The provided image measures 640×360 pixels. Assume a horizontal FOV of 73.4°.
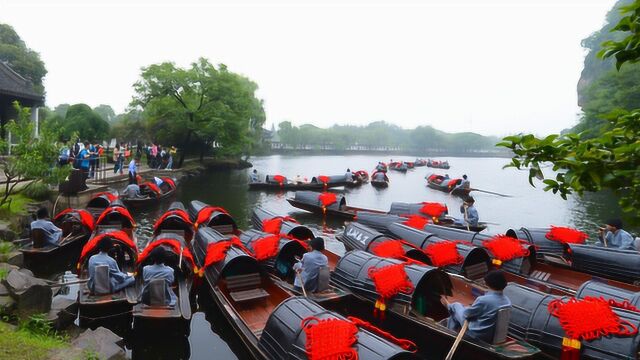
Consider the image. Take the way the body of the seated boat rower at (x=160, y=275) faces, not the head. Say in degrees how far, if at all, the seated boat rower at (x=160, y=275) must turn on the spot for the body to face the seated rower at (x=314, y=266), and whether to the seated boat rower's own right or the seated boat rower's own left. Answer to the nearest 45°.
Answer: approximately 90° to the seated boat rower's own right

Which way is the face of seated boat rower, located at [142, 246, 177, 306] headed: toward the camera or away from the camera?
away from the camera

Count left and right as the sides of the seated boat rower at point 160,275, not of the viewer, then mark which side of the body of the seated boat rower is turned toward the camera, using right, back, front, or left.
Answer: back

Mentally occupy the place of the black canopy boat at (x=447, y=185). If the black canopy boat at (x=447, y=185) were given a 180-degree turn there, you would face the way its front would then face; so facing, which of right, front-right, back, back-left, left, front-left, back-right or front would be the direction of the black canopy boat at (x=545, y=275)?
front-right

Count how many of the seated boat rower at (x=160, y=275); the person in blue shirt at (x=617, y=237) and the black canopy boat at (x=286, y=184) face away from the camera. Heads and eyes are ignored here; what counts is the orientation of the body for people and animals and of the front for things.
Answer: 1

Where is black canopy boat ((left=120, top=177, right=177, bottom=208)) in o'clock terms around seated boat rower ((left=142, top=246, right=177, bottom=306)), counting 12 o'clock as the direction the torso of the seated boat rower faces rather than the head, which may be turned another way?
The black canopy boat is roughly at 12 o'clock from the seated boat rower.

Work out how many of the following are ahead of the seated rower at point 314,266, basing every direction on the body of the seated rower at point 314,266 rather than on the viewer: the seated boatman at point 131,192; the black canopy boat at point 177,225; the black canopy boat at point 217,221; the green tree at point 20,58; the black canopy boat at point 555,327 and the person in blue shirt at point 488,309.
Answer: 4

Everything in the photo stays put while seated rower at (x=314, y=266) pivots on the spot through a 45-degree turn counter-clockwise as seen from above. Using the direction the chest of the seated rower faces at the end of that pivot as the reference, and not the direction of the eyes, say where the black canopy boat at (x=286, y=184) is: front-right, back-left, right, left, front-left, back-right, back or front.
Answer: right

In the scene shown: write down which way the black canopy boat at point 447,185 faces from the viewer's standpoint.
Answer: facing away from the viewer and to the left of the viewer

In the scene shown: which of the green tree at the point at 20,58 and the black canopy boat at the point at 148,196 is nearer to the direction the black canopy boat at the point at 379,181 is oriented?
the black canopy boat

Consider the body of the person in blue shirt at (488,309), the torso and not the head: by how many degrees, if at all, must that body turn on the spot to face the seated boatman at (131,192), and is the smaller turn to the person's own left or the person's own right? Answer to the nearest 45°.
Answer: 0° — they already face them

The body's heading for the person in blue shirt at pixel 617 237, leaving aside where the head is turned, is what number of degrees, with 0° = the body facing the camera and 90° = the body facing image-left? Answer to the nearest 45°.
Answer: approximately 90°

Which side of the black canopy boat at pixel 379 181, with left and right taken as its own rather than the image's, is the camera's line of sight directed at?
front

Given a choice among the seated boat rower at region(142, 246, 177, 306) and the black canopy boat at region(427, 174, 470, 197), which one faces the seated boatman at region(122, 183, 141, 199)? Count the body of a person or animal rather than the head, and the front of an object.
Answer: the seated boat rower at region(142, 246, 177, 306)
